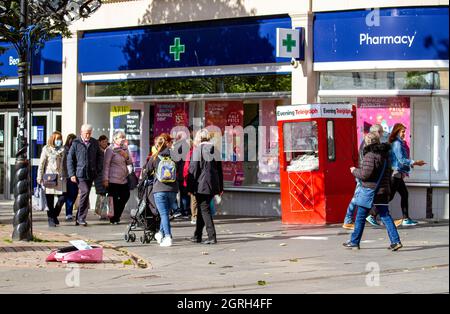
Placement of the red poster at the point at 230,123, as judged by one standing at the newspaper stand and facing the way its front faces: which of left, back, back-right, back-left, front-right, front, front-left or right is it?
right

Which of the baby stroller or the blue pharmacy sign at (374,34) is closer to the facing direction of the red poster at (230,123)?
the baby stroller

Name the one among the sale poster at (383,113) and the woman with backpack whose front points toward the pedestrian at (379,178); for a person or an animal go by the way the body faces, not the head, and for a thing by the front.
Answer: the sale poster

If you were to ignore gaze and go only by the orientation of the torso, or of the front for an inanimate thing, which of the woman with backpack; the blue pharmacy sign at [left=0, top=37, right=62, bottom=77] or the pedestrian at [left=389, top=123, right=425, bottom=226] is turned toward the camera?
the blue pharmacy sign

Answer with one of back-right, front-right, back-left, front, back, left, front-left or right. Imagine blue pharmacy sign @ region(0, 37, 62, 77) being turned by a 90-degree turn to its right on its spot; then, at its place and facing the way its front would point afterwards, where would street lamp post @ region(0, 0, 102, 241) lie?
left

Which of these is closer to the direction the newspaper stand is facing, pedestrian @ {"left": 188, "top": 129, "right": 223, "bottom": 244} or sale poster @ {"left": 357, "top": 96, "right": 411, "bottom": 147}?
the pedestrian

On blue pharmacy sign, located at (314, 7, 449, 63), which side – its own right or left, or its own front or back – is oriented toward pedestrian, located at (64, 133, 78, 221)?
right

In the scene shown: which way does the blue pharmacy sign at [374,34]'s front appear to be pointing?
toward the camera

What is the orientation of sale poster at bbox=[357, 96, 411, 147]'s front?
toward the camera

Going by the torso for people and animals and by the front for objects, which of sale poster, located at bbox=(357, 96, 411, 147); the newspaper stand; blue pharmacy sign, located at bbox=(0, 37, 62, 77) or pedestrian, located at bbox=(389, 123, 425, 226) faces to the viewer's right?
the pedestrian

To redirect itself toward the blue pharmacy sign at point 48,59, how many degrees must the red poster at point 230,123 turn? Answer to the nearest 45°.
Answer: approximately 135° to its right
